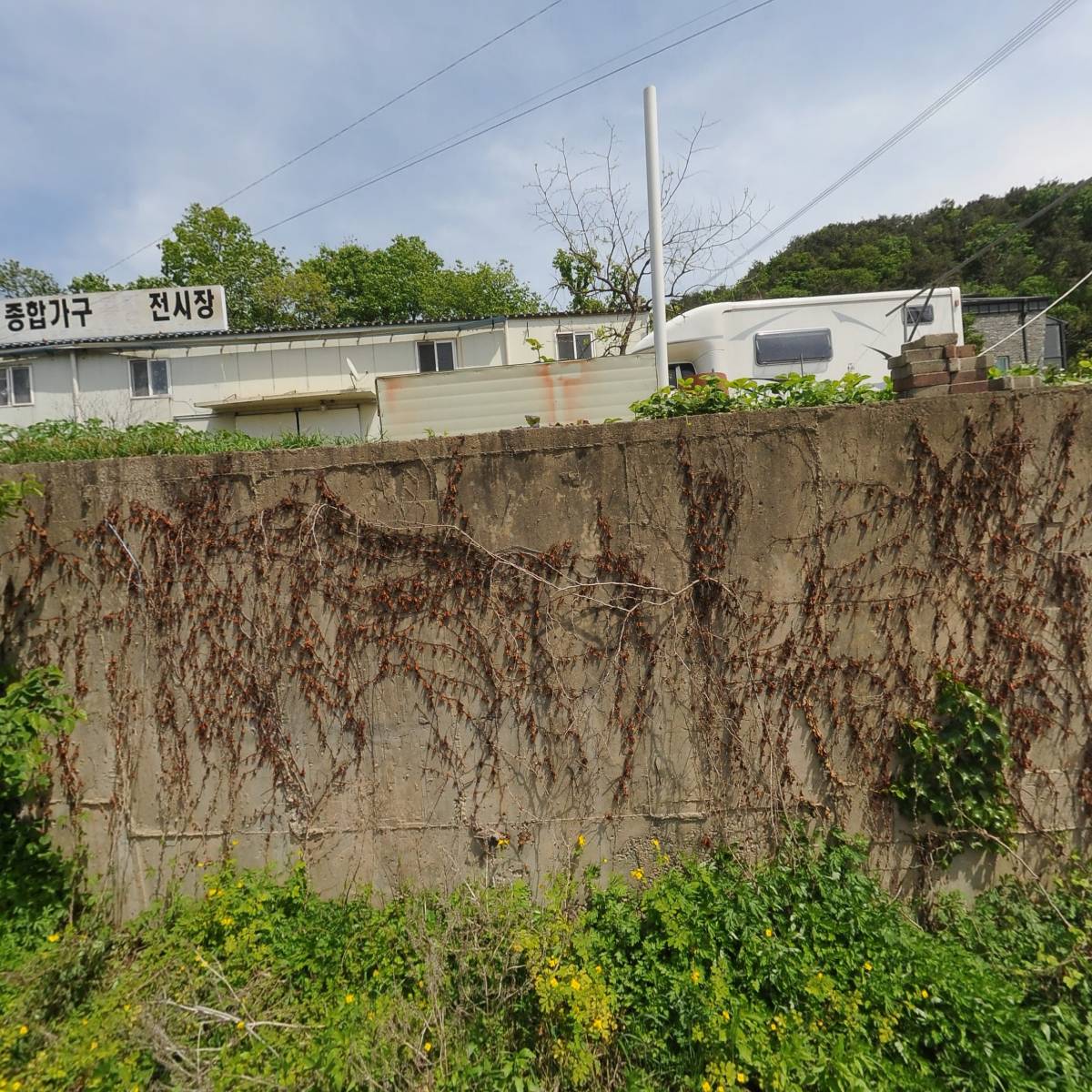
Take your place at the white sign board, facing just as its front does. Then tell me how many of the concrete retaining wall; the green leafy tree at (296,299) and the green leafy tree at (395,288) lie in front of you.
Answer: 1

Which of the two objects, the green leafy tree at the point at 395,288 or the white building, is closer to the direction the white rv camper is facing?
the white building

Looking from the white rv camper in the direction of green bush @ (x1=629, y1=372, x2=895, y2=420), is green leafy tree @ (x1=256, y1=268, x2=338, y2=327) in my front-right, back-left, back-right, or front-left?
back-right

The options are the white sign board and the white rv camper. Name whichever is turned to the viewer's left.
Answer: the white rv camper

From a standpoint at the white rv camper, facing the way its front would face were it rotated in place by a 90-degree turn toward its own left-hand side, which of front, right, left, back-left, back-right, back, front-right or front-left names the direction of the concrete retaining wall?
front

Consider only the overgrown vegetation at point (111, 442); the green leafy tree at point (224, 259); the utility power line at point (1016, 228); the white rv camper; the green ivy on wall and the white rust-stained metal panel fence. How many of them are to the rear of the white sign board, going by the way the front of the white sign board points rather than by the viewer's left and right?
1

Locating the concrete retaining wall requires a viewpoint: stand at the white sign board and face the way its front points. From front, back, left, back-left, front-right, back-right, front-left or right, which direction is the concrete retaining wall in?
front

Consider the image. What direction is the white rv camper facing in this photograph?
to the viewer's left

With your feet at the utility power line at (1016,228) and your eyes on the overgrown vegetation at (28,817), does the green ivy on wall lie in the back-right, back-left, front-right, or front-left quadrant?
front-left

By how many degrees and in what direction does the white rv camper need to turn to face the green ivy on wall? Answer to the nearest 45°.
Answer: approximately 90° to its left

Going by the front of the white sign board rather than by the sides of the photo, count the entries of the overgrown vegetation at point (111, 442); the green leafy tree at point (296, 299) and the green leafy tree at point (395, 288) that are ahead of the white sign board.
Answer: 1

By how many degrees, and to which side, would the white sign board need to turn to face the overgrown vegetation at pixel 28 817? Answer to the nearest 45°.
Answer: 0° — it already faces it

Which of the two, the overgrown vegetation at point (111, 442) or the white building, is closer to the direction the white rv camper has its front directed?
the white building

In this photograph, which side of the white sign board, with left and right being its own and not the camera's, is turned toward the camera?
front

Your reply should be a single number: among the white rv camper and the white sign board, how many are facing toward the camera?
1
